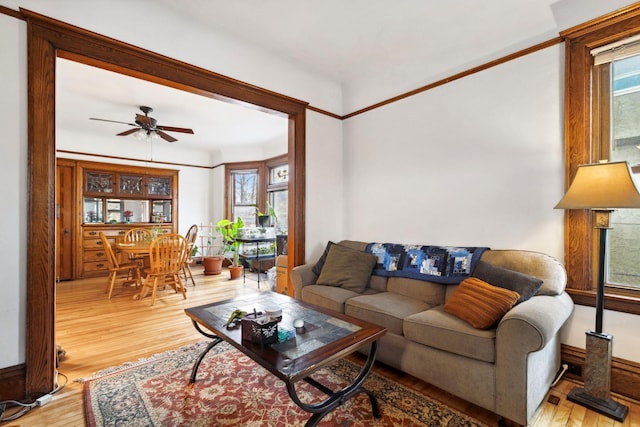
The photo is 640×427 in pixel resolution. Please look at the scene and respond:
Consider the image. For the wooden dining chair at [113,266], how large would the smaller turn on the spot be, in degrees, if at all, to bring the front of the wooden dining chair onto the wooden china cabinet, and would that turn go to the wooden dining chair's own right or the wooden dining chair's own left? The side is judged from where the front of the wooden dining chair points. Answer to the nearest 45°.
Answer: approximately 90° to the wooden dining chair's own left

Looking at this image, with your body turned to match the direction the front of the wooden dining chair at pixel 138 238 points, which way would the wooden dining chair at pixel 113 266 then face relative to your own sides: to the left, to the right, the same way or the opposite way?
to the left

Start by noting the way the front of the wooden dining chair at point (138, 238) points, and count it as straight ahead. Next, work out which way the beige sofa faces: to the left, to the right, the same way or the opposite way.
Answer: to the right

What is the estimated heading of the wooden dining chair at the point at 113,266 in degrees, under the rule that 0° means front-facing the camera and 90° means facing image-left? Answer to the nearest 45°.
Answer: approximately 270°

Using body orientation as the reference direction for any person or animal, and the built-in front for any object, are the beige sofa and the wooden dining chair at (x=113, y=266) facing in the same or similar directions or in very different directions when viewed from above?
very different directions

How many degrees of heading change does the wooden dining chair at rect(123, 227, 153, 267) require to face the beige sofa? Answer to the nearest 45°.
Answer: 0° — it already faces it

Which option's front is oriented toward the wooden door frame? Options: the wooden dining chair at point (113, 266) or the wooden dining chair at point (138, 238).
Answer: the wooden dining chair at point (138, 238)
